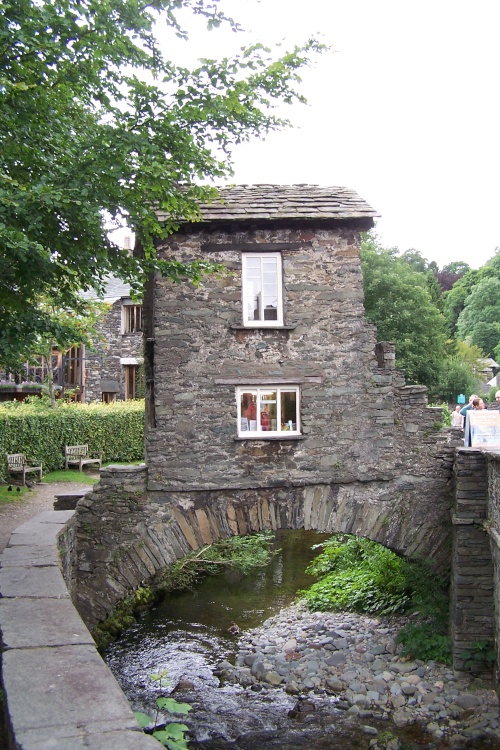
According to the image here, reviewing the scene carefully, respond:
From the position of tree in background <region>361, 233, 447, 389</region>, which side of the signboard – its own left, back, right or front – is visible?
back

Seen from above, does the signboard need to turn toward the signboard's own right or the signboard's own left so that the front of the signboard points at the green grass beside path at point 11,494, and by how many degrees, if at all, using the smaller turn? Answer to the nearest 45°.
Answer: approximately 90° to the signboard's own right

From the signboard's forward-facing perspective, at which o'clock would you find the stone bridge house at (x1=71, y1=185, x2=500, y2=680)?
The stone bridge house is roughly at 2 o'clock from the signboard.

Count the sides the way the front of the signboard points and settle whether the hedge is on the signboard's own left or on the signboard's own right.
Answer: on the signboard's own right

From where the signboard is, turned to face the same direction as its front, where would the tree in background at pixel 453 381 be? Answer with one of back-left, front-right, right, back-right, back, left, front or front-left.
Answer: back

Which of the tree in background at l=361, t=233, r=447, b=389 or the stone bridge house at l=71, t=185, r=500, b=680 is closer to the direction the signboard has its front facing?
the stone bridge house

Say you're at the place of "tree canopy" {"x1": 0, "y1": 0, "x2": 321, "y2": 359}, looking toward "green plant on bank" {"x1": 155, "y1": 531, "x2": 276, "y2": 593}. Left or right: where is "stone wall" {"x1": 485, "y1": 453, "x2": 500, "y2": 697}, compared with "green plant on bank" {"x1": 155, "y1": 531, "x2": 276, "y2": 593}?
right

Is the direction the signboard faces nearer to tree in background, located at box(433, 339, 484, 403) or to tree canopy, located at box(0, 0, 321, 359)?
the tree canopy

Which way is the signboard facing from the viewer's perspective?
toward the camera

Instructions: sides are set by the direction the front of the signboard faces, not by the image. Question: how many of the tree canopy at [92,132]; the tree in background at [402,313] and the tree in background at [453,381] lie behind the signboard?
2
